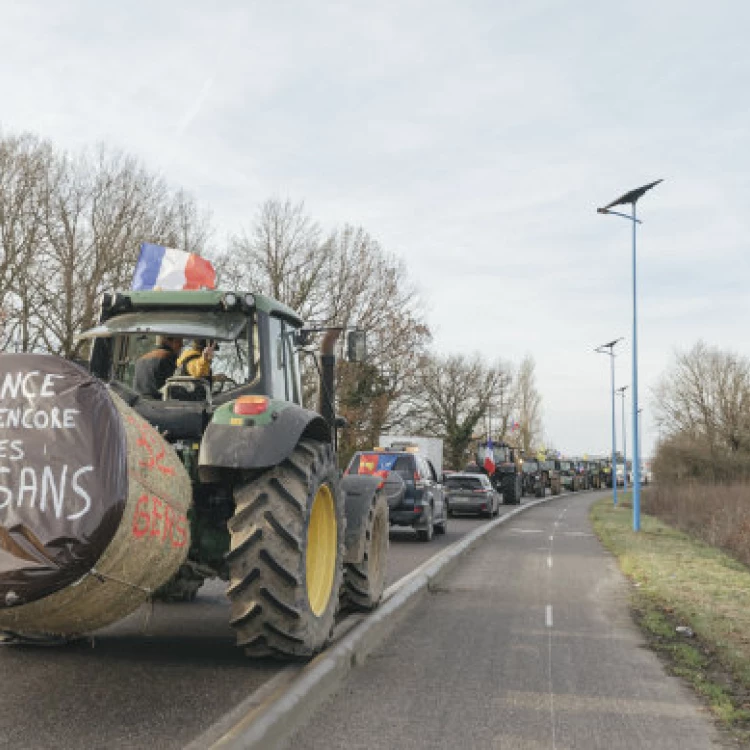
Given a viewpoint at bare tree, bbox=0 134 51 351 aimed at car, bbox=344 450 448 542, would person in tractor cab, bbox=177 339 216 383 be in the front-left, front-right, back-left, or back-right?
front-right

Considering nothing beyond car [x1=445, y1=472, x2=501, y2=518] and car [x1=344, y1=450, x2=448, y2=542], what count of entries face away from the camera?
2

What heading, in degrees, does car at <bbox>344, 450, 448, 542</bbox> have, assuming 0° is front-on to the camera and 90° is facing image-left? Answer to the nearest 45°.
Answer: approximately 180°

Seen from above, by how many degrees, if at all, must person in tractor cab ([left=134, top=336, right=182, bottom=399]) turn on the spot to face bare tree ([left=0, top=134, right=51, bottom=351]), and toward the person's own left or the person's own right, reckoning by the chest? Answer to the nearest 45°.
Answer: approximately 45° to the person's own left

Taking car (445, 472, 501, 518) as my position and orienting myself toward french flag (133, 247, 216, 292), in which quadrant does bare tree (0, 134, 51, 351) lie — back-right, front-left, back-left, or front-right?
front-right

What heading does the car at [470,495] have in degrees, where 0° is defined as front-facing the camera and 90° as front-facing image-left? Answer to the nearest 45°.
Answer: approximately 180°

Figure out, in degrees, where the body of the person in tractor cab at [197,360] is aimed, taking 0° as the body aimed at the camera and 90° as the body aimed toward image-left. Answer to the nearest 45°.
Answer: approximately 225°

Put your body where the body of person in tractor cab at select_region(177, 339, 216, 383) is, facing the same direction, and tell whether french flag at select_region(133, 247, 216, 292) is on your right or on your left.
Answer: on your left

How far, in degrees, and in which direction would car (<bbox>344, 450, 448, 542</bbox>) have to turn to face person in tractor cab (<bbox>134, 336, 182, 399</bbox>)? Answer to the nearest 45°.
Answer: approximately 180°

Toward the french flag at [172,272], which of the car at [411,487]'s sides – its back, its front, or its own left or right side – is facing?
back

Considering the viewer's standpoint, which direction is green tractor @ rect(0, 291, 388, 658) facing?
facing away from the viewer and to the right of the viewer

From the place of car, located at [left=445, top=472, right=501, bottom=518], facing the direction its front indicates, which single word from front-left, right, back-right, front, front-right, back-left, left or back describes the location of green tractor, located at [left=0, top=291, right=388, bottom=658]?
back

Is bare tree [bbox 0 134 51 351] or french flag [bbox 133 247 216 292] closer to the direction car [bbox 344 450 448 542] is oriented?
the bare tree

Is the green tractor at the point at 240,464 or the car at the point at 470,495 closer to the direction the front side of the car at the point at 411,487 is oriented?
the car
